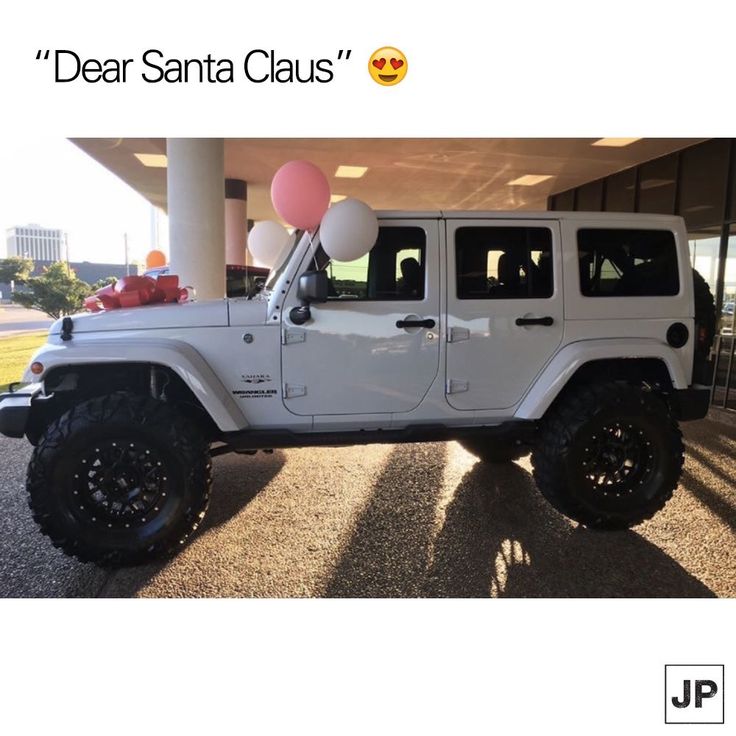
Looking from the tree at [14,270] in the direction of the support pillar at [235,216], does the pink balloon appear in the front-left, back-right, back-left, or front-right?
front-right

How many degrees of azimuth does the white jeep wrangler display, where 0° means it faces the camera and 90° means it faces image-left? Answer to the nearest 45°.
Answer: approximately 90°

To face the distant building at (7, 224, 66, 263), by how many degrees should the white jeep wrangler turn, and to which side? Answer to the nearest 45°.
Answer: approximately 45° to its right

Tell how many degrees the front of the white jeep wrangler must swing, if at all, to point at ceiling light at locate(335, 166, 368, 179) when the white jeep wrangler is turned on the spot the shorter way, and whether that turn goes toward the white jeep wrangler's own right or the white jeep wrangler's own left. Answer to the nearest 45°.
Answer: approximately 90° to the white jeep wrangler's own right

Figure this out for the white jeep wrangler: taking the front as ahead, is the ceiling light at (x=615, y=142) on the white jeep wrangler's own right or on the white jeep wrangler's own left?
on the white jeep wrangler's own right

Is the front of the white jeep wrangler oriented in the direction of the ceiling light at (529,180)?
no

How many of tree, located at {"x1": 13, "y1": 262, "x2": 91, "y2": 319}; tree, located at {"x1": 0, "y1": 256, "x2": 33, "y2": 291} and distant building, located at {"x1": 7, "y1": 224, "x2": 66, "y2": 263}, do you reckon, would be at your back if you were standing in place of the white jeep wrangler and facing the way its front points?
0

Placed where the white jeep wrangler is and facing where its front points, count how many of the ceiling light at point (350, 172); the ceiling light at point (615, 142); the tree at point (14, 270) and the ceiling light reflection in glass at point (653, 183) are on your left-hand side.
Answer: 0

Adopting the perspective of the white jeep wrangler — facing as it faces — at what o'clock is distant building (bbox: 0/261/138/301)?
The distant building is roughly at 2 o'clock from the white jeep wrangler.

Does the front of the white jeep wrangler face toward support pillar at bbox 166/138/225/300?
no

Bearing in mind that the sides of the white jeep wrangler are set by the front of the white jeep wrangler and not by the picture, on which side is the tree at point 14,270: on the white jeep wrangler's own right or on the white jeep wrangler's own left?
on the white jeep wrangler's own right
